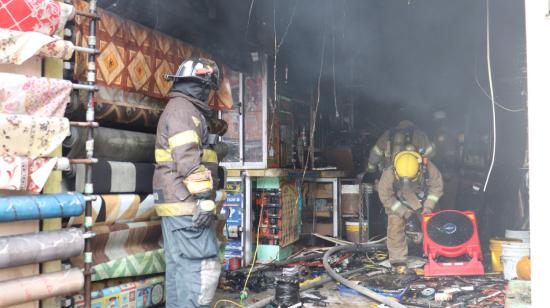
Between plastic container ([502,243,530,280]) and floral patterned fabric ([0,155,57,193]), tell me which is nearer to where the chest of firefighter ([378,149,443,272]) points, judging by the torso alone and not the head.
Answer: the floral patterned fabric

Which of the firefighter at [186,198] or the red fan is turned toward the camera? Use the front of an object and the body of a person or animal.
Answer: the red fan

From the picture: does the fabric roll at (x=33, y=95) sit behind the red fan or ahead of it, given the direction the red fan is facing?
ahead

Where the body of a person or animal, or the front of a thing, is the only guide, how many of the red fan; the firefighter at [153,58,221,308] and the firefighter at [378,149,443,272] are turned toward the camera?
2

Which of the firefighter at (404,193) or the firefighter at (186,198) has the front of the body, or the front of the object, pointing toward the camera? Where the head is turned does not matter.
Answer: the firefighter at (404,193)

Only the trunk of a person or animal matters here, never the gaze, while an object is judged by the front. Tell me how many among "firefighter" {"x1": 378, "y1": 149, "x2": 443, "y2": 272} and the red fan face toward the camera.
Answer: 2

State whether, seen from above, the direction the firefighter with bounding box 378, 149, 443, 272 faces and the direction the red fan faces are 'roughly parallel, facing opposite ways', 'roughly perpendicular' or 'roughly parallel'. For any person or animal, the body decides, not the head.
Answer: roughly parallel

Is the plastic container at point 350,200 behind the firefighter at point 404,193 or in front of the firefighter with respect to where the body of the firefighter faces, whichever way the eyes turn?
behind

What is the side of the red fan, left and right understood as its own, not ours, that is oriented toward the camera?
front

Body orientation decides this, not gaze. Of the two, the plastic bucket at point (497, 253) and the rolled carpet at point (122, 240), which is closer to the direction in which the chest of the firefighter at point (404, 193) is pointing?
the rolled carpet

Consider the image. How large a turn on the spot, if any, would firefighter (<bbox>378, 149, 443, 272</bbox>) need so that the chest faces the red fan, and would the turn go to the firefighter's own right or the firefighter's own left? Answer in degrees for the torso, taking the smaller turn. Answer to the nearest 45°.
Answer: approximately 45° to the firefighter's own left

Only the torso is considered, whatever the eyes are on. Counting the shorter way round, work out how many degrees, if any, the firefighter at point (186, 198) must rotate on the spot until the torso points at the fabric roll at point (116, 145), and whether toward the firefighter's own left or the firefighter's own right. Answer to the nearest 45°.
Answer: approximately 180°

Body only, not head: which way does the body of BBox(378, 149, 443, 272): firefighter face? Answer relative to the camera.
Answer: toward the camera

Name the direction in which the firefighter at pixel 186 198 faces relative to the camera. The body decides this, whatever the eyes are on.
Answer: to the viewer's right
